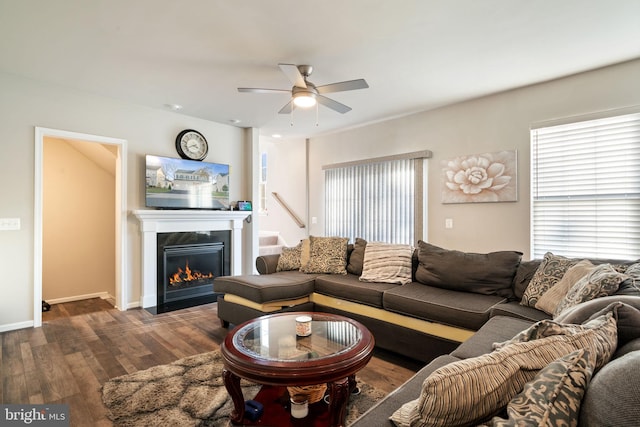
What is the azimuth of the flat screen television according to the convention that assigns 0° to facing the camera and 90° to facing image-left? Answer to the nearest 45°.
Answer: approximately 315°

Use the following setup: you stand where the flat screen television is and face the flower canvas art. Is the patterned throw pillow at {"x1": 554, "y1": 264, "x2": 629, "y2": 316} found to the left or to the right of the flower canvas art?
right

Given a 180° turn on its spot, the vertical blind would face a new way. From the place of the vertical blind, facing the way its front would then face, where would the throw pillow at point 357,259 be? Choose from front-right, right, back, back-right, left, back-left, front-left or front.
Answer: back-right

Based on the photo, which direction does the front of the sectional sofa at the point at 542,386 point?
to the viewer's left

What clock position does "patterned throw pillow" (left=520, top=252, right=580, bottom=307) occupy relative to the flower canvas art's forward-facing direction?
The patterned throw pillow is roughly at 10 o'clock from the flower canvas art.

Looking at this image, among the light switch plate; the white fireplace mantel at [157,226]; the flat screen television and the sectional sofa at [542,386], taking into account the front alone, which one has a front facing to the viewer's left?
the sectional sofa

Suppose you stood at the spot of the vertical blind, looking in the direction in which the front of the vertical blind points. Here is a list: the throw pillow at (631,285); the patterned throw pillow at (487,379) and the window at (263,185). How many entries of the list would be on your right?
1

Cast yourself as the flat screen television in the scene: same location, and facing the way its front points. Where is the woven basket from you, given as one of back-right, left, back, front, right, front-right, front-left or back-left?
front-right

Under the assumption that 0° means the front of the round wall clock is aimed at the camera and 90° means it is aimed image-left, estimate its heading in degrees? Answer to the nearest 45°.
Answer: approximately 315°

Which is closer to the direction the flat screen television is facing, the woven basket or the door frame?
the woven basket
